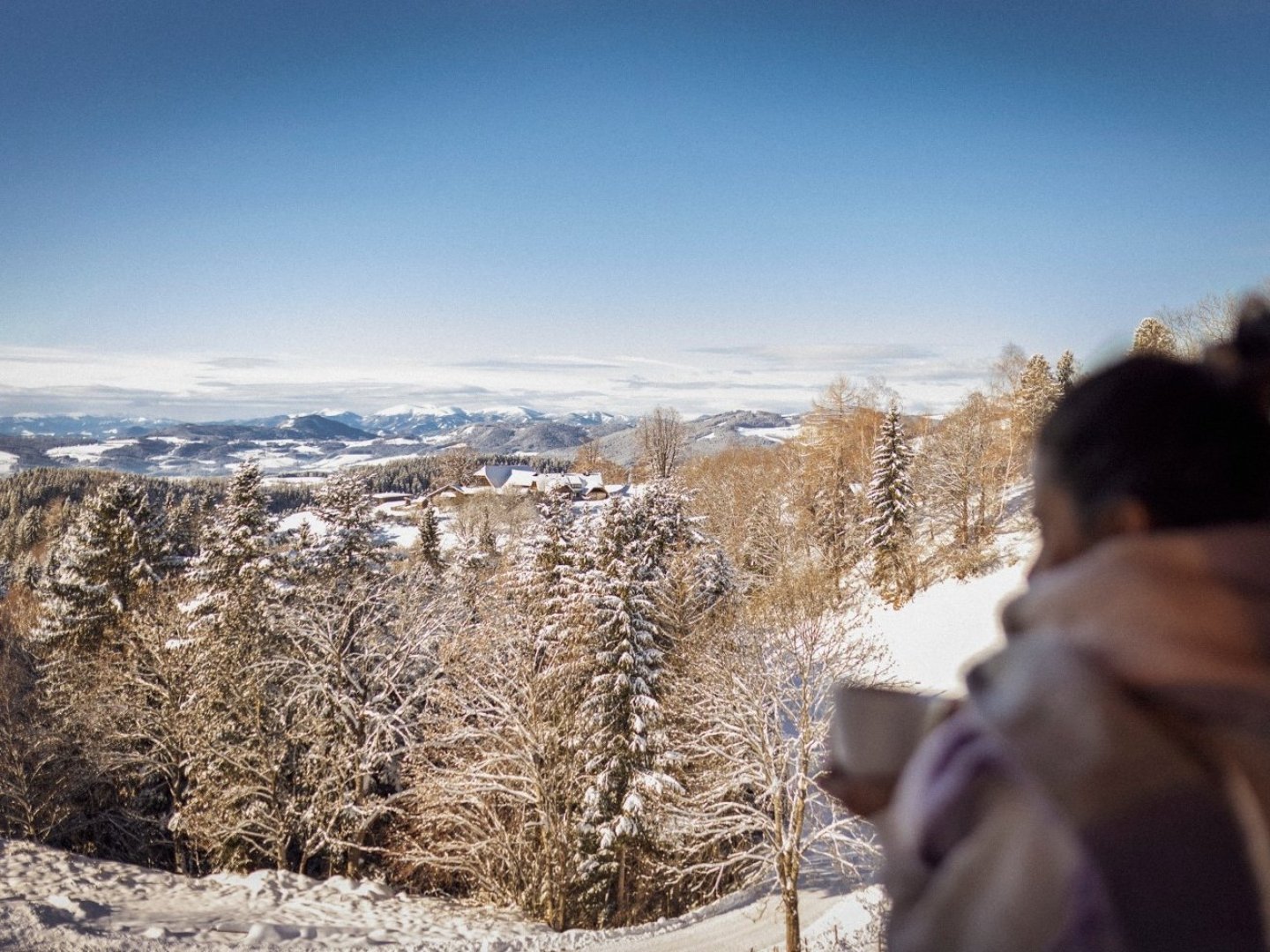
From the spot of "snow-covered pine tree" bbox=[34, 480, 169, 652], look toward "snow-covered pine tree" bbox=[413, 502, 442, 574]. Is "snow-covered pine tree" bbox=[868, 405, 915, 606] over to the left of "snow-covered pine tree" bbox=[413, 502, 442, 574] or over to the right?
right

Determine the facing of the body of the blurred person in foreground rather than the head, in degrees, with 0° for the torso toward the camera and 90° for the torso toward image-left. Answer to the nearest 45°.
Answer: approximately 135°

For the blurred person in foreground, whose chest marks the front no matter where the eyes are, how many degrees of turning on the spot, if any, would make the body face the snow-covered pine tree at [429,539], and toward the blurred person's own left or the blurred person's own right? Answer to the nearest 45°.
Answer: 0° — they already face it

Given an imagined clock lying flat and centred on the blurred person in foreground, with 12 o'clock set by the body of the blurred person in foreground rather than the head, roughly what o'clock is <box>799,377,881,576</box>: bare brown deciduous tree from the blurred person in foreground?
The bare brown deciduous tree is roughly at 1 o'clock from the blurred person in foreground.

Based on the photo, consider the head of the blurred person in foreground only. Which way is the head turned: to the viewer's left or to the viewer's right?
to the viewer's left
